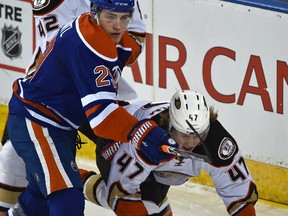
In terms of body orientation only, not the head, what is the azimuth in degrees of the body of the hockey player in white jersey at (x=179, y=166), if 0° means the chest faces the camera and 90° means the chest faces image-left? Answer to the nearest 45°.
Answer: approximately 0°

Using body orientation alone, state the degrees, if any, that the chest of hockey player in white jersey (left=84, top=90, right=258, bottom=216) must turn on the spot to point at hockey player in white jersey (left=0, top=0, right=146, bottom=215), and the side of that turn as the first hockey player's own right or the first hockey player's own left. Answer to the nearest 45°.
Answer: approximately 135° to the first hockey player's own right
